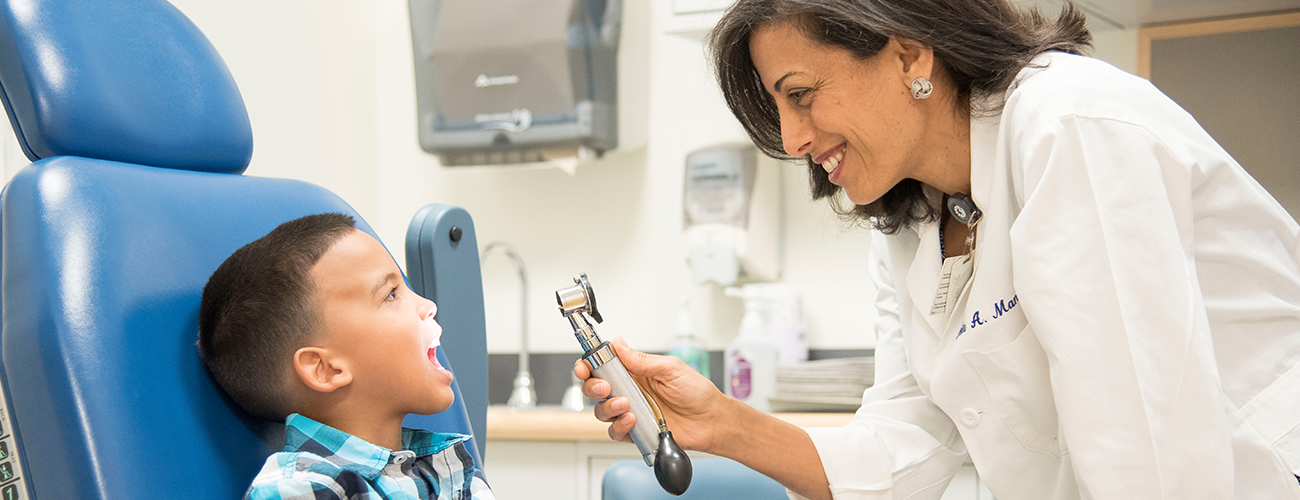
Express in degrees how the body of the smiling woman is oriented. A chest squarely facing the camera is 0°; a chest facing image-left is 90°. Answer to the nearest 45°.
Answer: approximately 90°

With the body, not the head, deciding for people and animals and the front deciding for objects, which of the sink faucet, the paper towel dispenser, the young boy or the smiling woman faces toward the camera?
the paper towel dispenser

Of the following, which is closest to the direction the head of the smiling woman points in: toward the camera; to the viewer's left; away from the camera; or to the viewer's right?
to the viewer's left

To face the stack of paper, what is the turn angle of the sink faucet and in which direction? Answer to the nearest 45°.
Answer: approximately 135° to its left

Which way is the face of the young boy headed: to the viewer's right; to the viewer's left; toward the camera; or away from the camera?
to the viewer's right

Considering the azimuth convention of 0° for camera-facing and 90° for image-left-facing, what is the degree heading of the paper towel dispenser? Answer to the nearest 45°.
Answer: approximately 0°

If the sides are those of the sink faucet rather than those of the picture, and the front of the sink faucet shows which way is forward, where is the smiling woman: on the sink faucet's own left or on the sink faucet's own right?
on the sink faucet's own left

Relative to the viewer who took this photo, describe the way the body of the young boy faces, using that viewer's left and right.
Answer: facing to the right of the viewer
